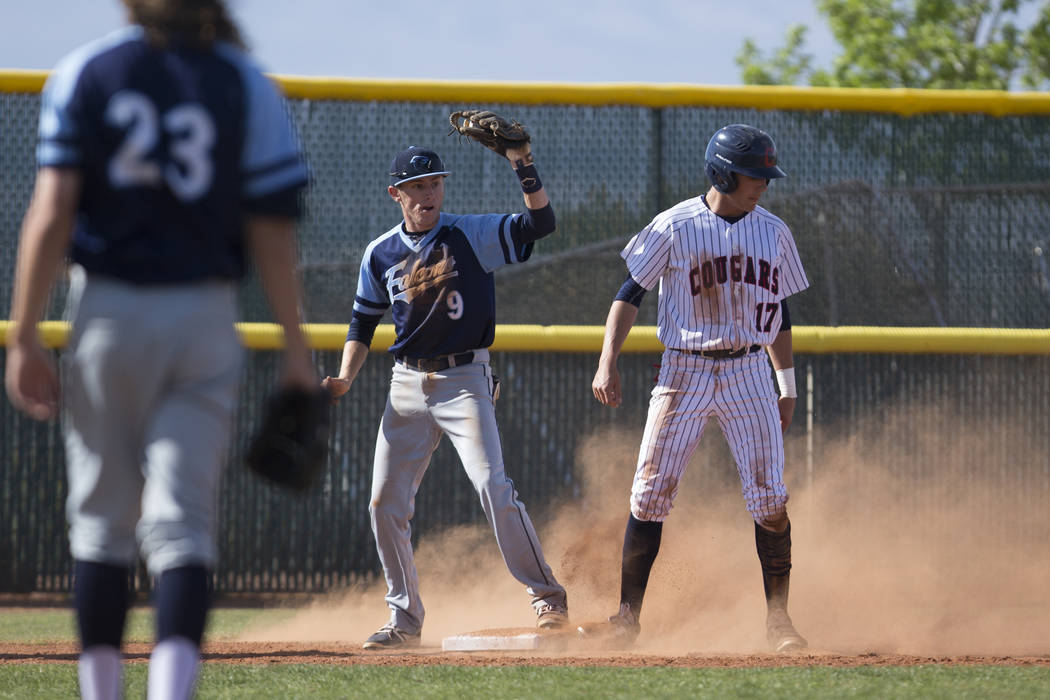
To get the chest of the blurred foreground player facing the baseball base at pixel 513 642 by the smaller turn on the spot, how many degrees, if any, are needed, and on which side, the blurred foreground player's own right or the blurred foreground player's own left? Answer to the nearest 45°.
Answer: approximately 45° to the blurred foreground player's own right

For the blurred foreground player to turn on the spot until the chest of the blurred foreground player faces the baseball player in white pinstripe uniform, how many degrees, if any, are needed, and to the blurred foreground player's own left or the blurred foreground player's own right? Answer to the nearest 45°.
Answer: approximately 45° to the blurred foreground player's own right

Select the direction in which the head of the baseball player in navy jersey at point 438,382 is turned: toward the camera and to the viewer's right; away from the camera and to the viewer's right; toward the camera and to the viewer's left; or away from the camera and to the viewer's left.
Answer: toward the camera and to the viewer's right

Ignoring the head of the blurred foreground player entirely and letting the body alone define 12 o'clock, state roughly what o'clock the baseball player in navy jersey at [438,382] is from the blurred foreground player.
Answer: The baseball player in navy jersey is roughly at 1 o'clock from the blurred foreground player.

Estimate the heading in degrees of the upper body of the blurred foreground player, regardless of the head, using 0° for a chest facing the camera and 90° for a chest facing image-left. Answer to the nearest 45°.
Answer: approximately 180°
